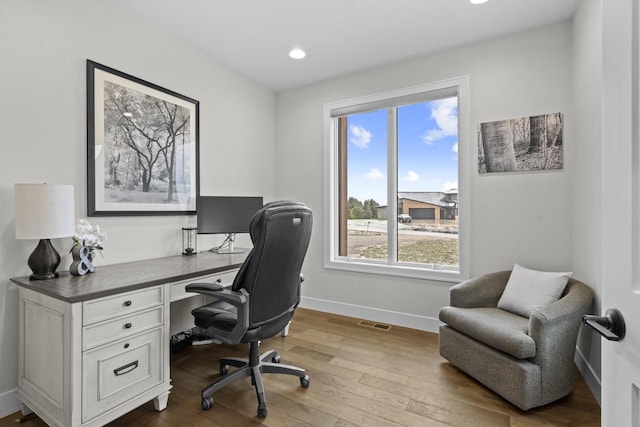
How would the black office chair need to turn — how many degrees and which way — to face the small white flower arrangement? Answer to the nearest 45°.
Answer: approximately 45° to its left

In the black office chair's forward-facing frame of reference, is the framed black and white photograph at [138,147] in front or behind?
in front

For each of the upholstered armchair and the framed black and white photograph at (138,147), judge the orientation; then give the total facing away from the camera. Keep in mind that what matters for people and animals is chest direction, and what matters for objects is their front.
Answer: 0

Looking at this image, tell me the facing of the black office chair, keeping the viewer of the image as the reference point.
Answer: facing away from the viewer and to the left of the viewer

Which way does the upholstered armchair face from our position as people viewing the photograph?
facing the viewer and to the left of the viewer

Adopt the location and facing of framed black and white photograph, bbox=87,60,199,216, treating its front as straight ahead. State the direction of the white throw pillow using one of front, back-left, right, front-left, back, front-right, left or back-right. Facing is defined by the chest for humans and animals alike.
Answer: front

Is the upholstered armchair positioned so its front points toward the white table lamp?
yes

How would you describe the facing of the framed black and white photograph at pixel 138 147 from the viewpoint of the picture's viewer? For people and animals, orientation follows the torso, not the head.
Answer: facing the viewer and to the right of the viewer

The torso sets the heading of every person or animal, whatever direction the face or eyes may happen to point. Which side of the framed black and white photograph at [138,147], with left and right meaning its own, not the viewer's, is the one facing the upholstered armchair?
front

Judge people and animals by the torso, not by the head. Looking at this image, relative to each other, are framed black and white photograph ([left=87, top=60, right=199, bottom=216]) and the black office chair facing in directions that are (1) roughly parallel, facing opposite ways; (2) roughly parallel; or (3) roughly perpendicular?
roughly parallel, facing opposite ways

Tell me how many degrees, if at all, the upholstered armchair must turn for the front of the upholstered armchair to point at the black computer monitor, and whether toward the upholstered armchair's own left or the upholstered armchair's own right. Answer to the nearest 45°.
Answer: approximately 45° to the upholstered armchair's own right

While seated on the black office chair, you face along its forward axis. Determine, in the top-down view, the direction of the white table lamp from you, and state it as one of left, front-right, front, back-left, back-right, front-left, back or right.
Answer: front-left

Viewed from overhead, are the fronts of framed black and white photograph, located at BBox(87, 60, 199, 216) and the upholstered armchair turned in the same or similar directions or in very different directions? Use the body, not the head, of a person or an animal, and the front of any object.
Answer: very different directions

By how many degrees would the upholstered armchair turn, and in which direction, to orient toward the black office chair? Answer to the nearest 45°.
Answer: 0° — it already faces it

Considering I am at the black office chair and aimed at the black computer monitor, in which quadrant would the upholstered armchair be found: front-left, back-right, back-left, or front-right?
back-right

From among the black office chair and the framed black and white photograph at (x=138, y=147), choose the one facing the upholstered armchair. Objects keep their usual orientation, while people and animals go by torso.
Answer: the framed black and white photograph

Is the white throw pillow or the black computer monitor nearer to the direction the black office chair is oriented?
the black computer monitor

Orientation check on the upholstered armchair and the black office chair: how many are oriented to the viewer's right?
0
